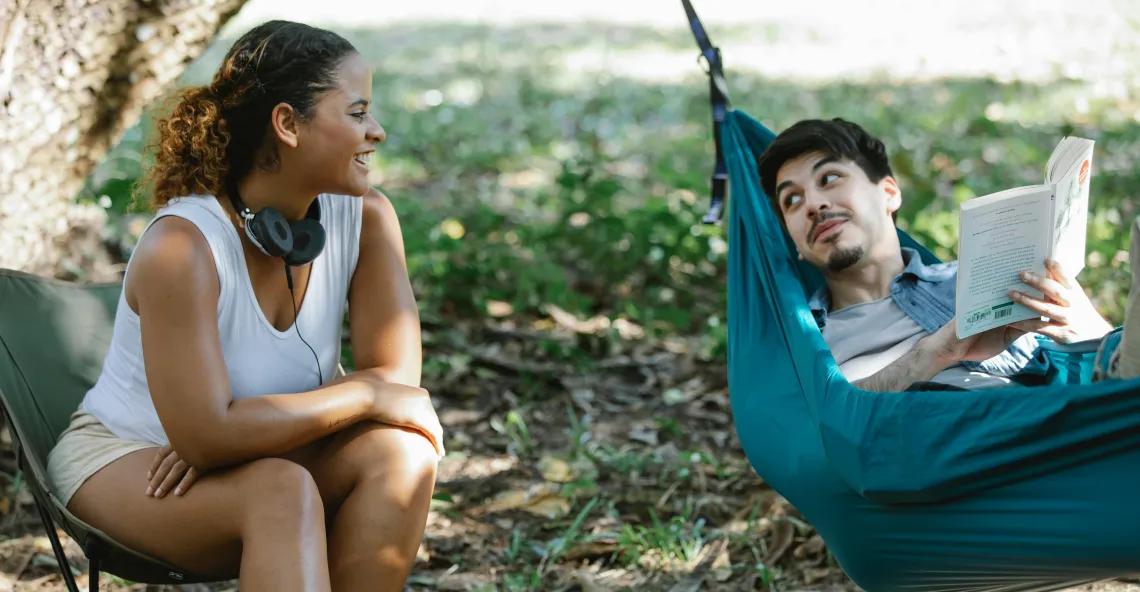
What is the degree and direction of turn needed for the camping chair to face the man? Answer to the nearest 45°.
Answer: approximately 45° to its left

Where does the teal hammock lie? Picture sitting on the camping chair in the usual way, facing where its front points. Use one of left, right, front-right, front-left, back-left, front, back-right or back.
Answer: front

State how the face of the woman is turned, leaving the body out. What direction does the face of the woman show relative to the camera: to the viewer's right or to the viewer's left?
to the viewer's right

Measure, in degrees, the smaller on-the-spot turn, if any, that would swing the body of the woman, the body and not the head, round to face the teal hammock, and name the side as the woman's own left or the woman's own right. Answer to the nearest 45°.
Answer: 0° — they already face it

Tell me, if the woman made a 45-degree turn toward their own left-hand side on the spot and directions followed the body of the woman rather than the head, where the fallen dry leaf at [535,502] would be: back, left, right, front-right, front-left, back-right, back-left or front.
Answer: front-left

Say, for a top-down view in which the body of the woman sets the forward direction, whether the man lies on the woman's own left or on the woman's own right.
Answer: on the woman's own left

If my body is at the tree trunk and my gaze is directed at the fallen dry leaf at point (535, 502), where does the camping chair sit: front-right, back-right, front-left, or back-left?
front-right

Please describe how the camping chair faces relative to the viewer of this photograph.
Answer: facing the viewer and to the right of the viewer
